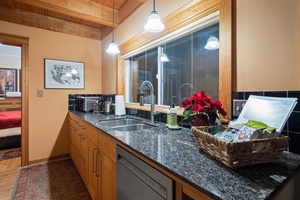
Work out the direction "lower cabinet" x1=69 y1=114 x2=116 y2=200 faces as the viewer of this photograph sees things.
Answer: facing the viewer and to the left of the viewer

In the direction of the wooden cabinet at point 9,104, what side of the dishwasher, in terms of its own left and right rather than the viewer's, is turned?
right

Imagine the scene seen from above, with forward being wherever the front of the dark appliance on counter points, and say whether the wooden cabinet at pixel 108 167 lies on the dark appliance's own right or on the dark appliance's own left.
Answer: on the dark appliance's own left

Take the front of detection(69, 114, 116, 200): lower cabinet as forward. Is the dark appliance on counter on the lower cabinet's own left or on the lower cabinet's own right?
on the lower cabinet's own right

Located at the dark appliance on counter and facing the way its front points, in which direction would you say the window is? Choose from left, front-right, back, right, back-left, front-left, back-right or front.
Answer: left

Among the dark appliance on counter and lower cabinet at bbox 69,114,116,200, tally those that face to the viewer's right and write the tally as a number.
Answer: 0

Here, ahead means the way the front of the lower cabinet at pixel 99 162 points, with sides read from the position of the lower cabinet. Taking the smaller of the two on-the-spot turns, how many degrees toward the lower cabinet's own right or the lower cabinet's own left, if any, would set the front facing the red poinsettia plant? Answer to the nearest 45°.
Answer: approximately 90° to the lower cabinet's own left

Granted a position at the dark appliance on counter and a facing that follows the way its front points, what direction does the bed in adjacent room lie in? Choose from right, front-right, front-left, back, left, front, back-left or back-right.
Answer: right
